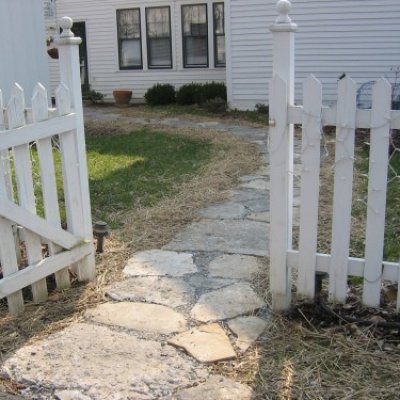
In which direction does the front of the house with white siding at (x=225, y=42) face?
toward the camera

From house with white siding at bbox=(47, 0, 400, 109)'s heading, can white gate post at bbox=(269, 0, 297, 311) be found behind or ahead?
ahead

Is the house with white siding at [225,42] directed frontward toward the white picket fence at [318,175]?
yes

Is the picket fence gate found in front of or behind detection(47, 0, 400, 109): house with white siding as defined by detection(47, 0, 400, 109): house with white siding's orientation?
in front

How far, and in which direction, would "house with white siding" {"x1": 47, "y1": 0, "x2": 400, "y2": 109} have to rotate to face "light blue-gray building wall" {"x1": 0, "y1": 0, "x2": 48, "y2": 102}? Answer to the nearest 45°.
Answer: approximately 45° to its right
